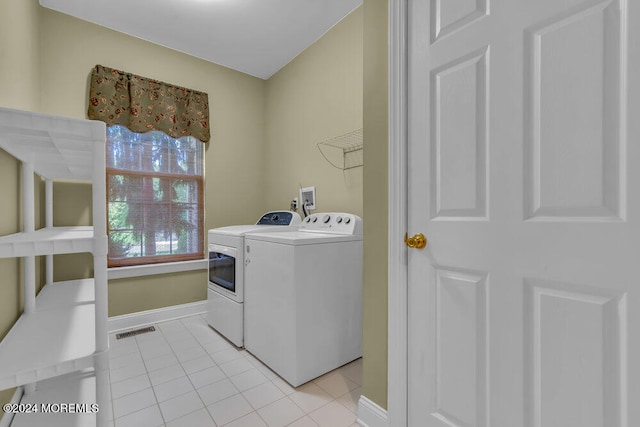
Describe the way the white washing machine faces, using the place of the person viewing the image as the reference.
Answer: facing the viewer and to the left of the viewer

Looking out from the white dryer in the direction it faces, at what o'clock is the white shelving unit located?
The white shelving unit is roughly at 11 o'clock from the white dryer.

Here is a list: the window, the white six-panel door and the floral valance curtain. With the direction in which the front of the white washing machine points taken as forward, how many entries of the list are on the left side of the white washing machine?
1

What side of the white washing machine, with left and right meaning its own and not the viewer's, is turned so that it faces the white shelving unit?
front

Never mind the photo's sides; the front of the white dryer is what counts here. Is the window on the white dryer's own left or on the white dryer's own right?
on the white dryer's own right

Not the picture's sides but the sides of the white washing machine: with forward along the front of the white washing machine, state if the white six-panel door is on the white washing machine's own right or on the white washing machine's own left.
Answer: on the white washing machine's own left

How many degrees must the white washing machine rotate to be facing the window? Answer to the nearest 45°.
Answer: approximately 90° to its right

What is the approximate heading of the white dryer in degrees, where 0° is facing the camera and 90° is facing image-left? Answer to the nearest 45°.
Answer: approximately 45°

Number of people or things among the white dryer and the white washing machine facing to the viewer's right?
0

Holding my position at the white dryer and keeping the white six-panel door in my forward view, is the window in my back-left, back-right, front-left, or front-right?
back-right
